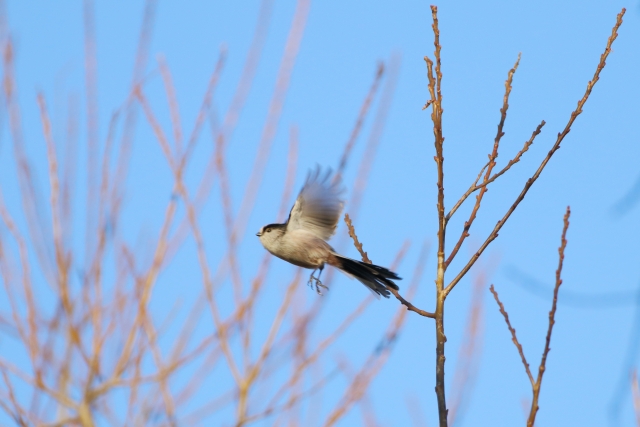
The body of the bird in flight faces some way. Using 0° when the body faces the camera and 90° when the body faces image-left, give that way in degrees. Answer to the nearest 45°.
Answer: approximately 90°
